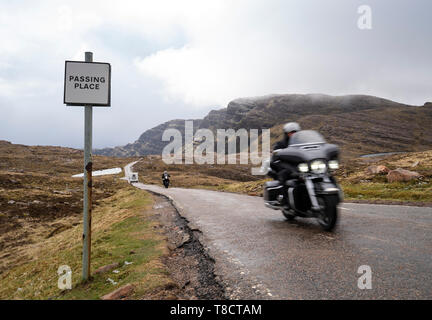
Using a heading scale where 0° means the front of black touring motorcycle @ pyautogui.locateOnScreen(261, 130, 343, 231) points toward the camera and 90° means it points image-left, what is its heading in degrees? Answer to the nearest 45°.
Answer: approximately 315°

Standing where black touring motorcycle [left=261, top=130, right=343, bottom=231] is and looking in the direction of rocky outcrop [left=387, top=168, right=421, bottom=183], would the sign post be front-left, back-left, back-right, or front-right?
back-left

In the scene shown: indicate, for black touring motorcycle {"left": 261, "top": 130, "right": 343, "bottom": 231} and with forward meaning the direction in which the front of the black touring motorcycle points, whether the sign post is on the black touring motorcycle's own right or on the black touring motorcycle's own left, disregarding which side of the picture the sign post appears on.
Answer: on the black touring motorcycle's own right

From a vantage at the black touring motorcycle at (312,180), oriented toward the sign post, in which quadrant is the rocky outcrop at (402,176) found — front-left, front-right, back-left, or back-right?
back-right

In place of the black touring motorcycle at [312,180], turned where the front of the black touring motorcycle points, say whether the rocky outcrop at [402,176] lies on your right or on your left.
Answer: on your left
